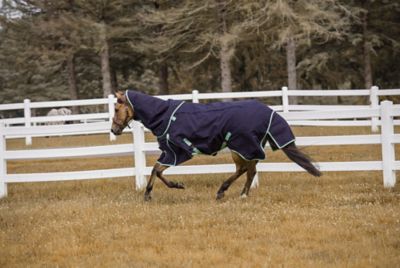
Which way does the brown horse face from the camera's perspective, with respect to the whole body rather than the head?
to the viewer's left
